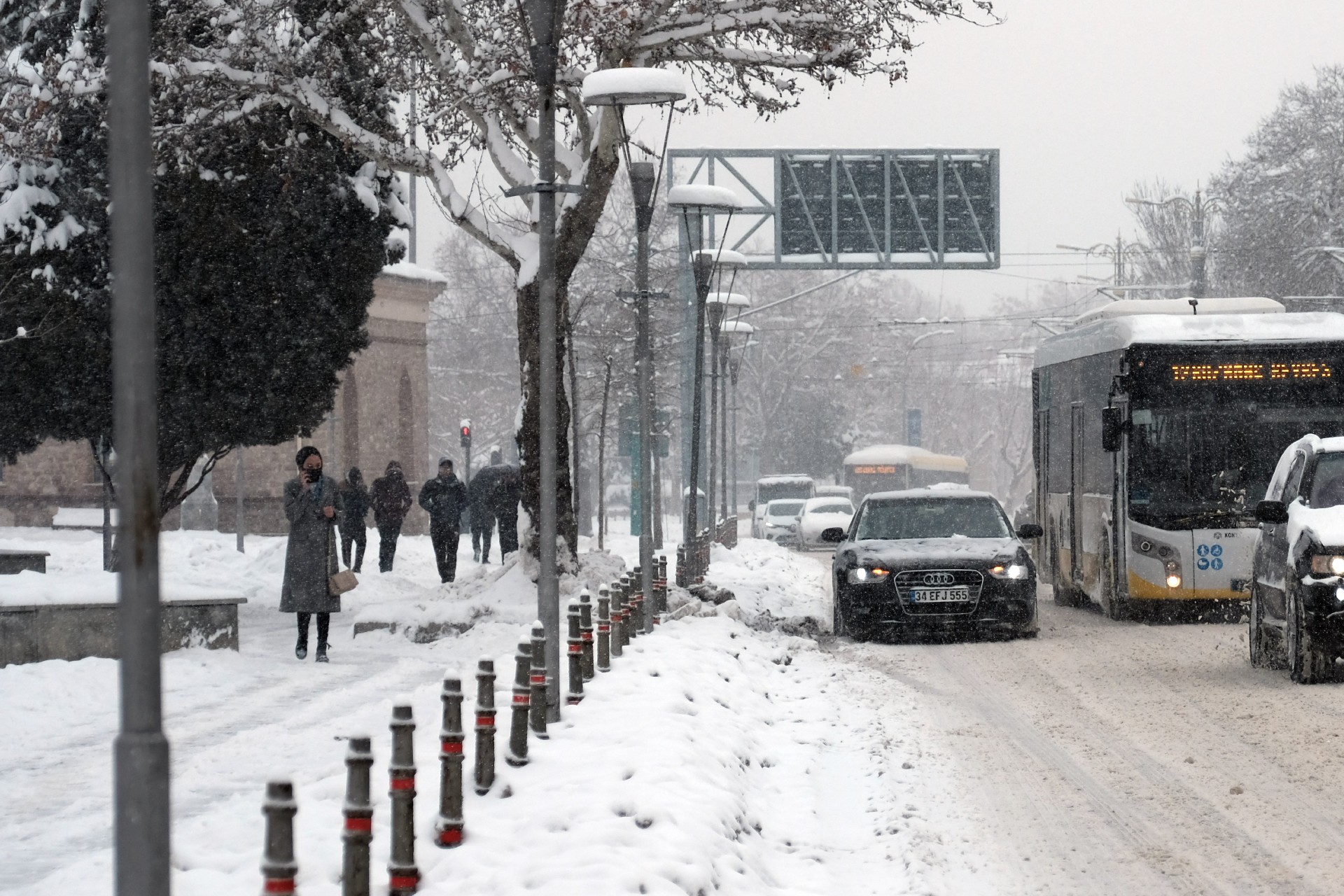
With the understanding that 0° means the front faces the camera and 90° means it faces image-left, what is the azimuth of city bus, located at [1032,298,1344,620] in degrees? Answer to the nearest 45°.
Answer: approximately 0°

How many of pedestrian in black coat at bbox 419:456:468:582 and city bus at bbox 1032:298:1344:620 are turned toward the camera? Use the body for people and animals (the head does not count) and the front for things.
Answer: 2

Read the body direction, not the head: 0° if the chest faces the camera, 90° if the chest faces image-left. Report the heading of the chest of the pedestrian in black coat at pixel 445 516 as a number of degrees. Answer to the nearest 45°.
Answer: approximately 0°

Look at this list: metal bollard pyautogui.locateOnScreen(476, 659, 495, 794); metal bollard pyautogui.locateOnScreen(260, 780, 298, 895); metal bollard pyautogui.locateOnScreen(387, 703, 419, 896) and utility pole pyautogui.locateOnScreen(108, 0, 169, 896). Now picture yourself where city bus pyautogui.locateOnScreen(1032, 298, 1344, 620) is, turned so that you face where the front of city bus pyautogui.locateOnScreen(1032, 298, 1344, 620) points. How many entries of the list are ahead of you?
4

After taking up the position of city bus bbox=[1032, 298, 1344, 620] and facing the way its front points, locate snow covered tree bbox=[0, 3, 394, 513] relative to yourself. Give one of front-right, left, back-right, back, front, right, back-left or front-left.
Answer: right

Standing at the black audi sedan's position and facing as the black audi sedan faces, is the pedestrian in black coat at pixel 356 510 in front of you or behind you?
behind
